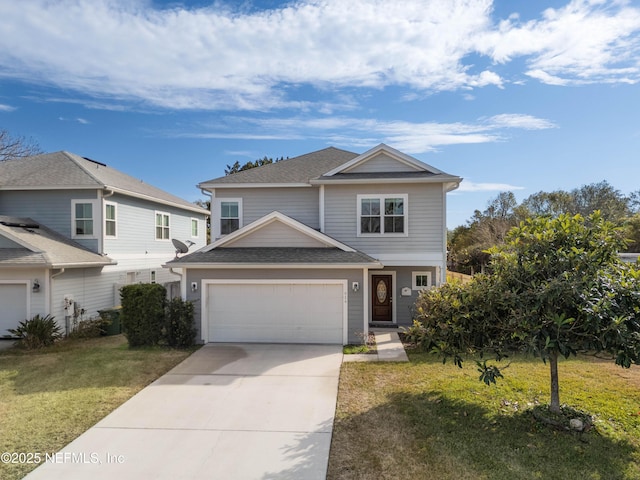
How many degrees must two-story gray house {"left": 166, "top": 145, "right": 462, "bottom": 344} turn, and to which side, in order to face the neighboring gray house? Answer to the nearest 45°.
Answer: approximately 90° to its right

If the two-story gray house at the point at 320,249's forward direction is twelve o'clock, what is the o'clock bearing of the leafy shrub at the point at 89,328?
The leafy shrub is roughly at 3 o'clock from the two-story gray house.

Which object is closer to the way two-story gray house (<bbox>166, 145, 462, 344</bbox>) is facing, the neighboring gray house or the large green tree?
the large green tree

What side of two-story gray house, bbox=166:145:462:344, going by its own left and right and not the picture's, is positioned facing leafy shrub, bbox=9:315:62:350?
right

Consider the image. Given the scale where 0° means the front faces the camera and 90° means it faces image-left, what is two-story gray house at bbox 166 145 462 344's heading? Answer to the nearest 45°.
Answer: approximately 0°
